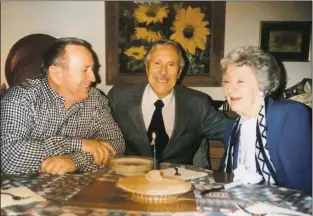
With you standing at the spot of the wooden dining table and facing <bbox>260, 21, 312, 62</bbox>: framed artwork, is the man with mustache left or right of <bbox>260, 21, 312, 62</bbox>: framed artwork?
left

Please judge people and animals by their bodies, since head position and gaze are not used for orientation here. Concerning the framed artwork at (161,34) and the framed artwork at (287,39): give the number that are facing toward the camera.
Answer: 2
